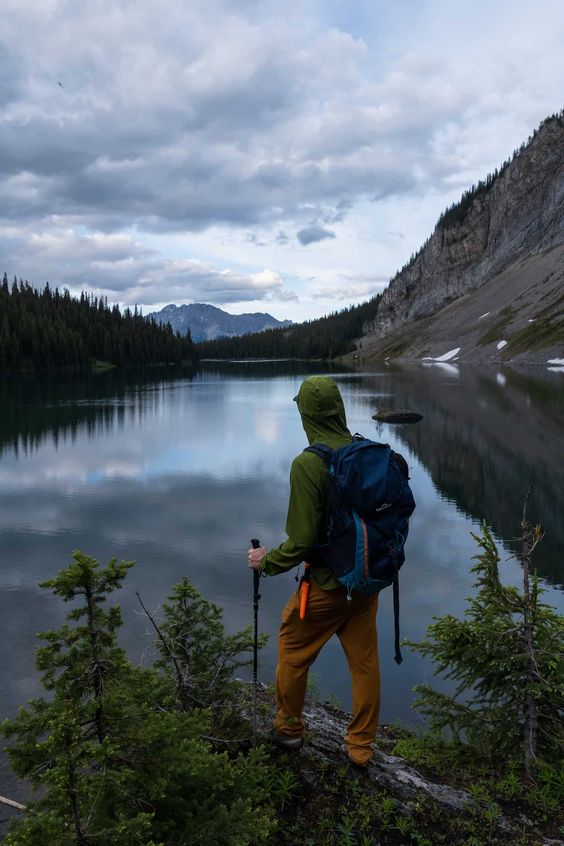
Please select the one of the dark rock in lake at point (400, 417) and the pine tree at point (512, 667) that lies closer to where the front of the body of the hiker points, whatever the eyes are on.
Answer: the dark rock in lake

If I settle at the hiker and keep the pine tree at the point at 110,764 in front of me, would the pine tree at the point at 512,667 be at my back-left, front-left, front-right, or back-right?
back-left

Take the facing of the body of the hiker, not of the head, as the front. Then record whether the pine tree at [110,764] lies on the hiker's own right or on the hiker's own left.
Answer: on the hiker's own left

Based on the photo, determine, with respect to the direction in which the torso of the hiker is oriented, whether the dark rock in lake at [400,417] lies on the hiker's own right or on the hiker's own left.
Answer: on the hiker's own right

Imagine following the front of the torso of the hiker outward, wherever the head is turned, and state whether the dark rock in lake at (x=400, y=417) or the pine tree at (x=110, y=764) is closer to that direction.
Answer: the dark rock in lake

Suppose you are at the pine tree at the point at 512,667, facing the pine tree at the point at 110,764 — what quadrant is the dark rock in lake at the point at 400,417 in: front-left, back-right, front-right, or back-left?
back-right

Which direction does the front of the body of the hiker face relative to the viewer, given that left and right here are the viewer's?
facing away from the viewer and to the left of the viewer
